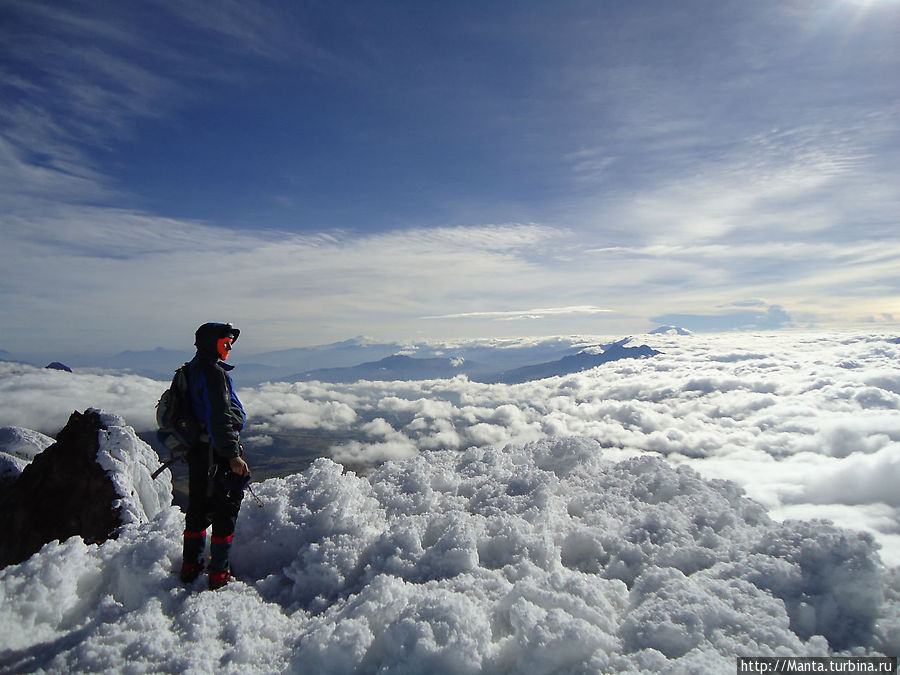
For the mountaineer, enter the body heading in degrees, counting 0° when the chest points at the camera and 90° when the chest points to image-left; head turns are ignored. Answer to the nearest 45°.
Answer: approximately 270°

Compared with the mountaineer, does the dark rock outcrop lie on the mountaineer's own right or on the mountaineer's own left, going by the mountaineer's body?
on the mountaineer's own left
